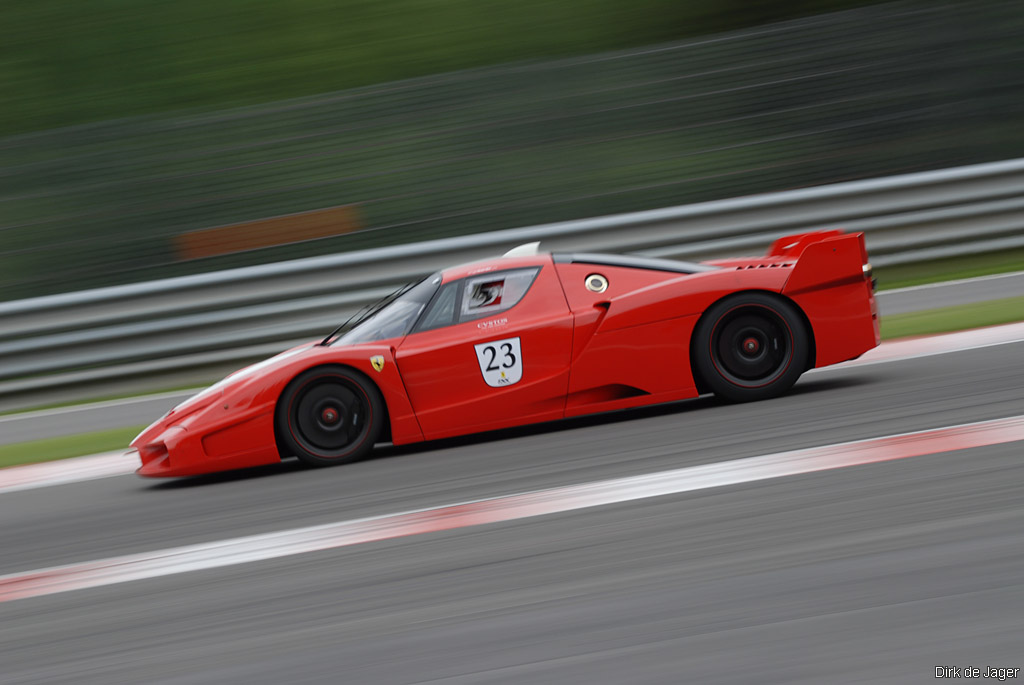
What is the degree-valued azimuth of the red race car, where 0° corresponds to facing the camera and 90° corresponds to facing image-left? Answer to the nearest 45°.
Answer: approximately 90°

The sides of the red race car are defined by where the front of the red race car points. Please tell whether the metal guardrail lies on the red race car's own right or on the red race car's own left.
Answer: on the red race car's own right
